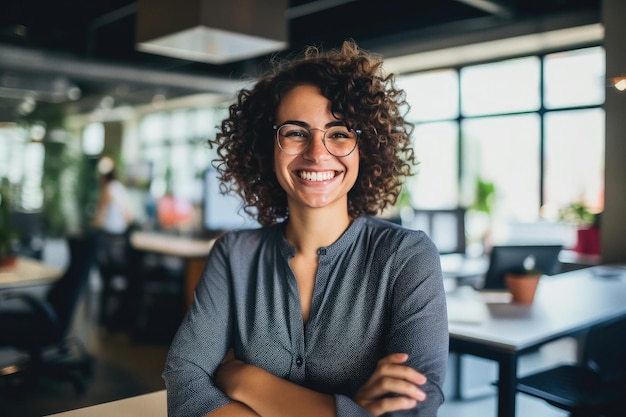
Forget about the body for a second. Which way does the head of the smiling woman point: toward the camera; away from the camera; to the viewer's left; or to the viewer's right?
toward the camera

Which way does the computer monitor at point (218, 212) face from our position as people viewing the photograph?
facing the viewer

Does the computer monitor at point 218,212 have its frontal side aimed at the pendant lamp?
yes

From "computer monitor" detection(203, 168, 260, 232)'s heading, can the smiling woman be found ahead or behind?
ahead

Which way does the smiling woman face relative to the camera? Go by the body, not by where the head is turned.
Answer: toward the camera

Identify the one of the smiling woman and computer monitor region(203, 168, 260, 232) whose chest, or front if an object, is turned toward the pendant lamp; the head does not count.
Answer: the computer monitor

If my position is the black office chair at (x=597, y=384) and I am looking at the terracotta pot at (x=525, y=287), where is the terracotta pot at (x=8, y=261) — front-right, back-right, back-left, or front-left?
front-left

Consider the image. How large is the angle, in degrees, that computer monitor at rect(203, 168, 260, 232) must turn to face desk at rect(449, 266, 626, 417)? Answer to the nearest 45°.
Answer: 0° — it already faces it

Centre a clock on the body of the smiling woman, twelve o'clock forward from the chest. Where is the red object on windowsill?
The red object on windowsill is roughly at 7 o'clock from the smiling woman.

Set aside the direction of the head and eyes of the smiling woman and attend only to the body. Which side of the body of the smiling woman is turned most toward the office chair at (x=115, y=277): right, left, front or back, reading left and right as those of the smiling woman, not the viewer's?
back

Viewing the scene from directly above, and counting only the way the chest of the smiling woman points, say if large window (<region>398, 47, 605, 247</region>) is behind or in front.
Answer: behind

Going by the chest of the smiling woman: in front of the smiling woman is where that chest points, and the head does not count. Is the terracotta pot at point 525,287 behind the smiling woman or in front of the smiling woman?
behind
